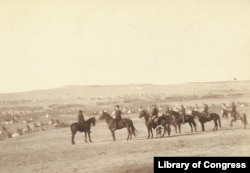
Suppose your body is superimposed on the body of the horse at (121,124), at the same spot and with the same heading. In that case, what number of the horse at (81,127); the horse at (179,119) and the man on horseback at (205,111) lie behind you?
2

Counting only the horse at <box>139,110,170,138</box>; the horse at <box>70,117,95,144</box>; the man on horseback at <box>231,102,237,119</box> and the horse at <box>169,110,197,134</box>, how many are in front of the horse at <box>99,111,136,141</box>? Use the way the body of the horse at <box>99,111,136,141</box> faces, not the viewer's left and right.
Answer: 1

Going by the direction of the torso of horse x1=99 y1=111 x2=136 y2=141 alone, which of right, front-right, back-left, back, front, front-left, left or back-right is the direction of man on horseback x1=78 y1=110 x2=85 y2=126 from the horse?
front

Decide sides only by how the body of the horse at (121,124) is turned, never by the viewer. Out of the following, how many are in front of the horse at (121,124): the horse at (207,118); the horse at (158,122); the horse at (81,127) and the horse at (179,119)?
1

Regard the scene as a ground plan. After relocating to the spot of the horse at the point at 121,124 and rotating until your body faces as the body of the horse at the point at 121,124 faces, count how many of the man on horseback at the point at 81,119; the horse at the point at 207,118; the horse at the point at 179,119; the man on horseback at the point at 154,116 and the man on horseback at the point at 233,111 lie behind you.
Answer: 4

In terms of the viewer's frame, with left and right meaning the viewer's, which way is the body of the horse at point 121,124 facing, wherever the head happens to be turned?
facing to the left of the viewer

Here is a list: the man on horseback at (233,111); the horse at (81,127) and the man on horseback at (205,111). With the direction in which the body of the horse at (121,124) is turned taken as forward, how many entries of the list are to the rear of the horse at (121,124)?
2

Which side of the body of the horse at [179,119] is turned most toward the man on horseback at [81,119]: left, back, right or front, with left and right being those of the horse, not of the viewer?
front

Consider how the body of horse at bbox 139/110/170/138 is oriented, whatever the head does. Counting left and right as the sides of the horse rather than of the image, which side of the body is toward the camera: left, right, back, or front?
left

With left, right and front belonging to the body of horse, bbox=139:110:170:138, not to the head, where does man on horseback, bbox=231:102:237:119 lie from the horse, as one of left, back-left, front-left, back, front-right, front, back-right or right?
back

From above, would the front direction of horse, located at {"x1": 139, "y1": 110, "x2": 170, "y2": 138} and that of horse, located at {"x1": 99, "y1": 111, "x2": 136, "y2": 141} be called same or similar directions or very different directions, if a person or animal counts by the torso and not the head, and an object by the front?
same or similar directions
